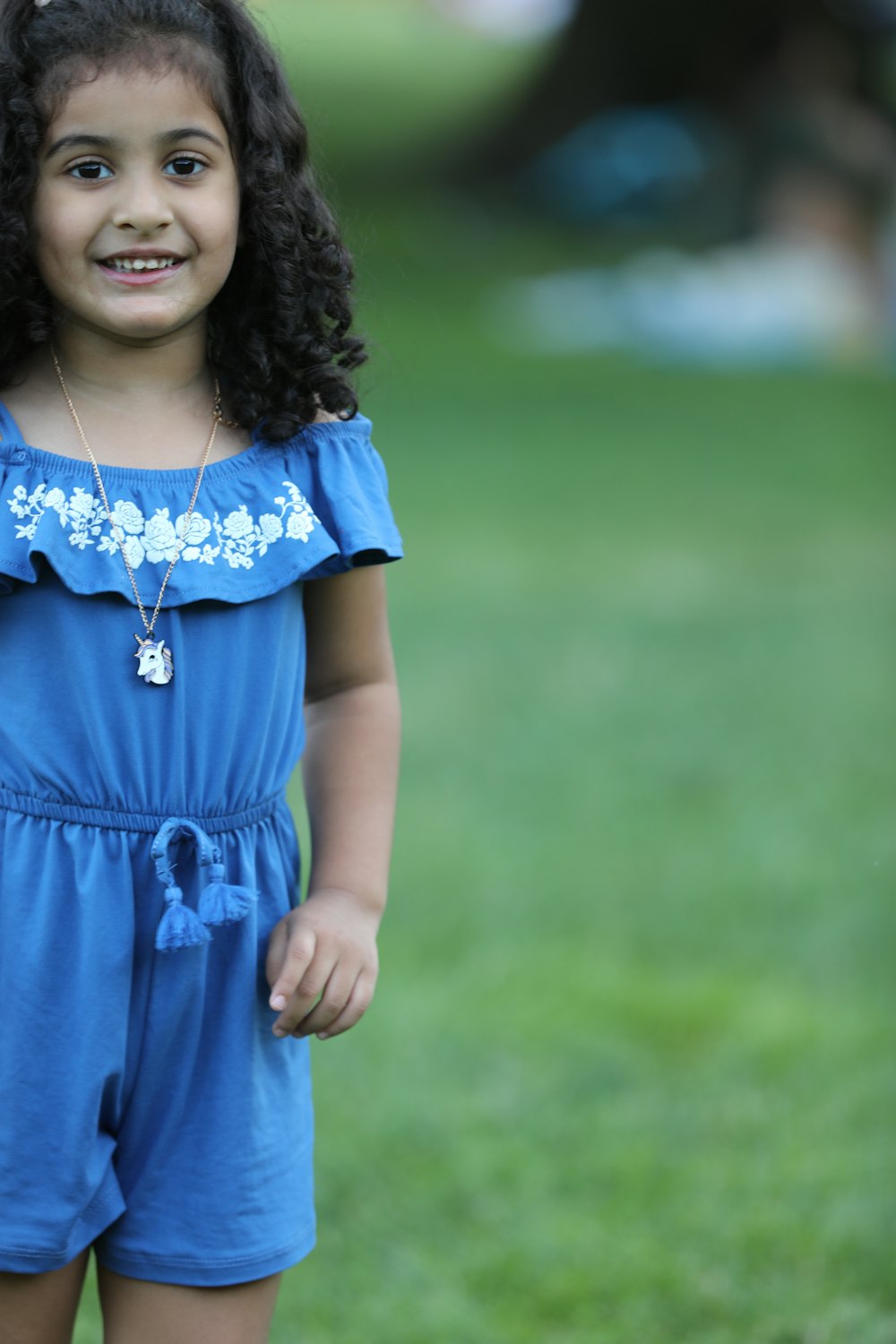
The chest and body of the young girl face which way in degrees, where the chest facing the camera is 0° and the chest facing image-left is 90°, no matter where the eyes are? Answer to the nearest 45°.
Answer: approximately 0°
